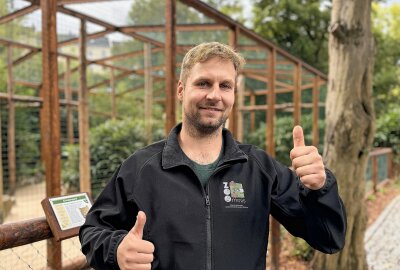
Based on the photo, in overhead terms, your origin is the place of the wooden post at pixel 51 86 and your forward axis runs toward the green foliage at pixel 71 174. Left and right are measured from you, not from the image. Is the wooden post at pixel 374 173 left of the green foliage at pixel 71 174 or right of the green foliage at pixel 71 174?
right

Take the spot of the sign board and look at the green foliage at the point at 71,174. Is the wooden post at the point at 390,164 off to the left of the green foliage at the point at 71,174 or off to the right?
right

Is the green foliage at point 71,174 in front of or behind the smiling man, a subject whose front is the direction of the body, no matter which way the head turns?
behind

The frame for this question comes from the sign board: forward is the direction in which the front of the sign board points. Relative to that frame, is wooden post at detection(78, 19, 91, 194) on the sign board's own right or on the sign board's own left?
on the sign board's own left

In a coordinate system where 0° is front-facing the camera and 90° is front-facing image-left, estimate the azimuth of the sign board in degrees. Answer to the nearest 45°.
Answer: approximately 315°

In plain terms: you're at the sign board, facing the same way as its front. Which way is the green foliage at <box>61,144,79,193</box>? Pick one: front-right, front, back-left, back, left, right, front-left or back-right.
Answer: back-left

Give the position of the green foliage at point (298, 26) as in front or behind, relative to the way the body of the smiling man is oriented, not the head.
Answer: behind

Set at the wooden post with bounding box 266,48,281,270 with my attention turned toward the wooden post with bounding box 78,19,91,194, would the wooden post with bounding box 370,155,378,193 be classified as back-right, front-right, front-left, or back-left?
back-right

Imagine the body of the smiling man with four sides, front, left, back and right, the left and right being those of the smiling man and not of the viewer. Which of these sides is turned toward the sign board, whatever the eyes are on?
right

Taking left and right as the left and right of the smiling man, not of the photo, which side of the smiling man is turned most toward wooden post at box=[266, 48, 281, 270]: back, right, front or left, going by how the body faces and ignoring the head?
back
